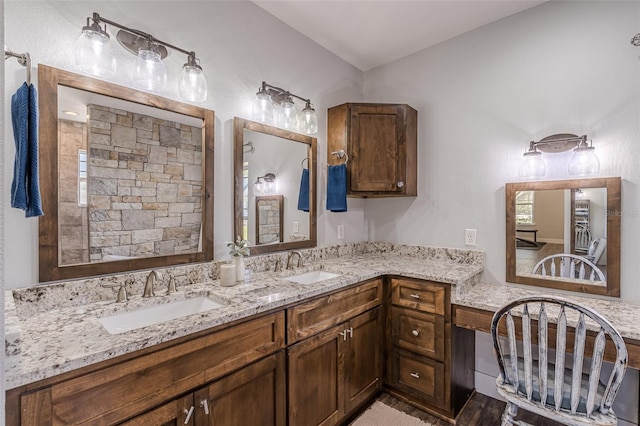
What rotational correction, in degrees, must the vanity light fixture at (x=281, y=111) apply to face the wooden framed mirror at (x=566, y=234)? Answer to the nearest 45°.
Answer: approximately 45° to its left

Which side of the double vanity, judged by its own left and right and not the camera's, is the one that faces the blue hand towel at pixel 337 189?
left

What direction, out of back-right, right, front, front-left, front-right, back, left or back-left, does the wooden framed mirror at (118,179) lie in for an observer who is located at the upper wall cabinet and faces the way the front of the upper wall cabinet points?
front-right

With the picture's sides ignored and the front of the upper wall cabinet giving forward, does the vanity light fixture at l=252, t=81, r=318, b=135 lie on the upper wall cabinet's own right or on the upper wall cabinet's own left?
on the upper wall cabinet's own right

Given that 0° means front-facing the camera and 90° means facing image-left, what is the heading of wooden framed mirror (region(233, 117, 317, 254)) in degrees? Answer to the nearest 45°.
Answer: approximately 315°

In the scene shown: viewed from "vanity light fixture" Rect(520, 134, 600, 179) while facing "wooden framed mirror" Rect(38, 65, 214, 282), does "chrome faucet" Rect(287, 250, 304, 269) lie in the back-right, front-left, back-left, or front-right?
front-right

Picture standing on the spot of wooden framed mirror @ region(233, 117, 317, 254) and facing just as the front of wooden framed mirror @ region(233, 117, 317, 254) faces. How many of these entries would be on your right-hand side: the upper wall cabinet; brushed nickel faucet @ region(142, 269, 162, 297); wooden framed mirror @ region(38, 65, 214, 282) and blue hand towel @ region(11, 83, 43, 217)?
3

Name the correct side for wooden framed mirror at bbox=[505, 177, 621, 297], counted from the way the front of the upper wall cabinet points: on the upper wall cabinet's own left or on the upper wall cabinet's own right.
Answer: on the upper wall cabinet's own left

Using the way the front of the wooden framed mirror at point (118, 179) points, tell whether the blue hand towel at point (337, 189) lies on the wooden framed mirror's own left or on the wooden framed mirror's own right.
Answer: on the wooden framed mirror's own left

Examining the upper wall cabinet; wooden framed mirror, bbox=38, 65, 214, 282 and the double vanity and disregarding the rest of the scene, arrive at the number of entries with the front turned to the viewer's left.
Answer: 0

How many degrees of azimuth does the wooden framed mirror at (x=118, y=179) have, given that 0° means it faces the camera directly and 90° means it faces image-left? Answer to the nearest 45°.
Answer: approximately 315°

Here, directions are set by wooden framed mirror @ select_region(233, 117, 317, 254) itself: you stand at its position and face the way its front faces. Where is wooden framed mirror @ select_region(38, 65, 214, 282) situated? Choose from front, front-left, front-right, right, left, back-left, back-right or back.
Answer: right

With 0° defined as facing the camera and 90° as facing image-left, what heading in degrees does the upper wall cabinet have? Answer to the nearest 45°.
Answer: approximately 0°
